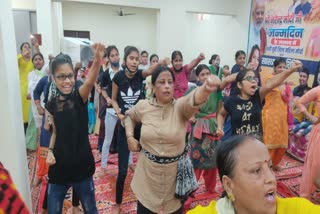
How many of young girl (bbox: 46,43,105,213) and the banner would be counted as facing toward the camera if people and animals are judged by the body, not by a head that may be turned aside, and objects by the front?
2

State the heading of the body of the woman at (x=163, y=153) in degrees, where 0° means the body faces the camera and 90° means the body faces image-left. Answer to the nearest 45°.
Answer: approximately 0°

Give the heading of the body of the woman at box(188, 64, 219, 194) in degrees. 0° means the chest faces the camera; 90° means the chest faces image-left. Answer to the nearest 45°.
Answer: approximately 315°

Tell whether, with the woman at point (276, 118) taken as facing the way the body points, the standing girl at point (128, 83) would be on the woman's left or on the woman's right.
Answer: on the woman's right

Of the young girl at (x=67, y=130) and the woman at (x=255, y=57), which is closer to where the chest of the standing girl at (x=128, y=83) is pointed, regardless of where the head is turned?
the young girl

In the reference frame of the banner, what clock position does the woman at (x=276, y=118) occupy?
The woman is roughly at 12 o'clock from the banner.

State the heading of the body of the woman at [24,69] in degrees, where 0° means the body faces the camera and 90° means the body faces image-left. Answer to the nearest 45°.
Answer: approximately 315°

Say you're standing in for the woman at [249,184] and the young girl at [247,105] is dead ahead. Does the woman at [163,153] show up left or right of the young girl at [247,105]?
left

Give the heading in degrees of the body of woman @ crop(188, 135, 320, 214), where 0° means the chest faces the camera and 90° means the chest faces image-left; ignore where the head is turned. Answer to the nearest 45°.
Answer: approximately 315°

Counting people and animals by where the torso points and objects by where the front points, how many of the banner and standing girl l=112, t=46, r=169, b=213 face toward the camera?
2

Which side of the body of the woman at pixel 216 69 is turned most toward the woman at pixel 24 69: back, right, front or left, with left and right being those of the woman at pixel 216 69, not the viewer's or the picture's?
right

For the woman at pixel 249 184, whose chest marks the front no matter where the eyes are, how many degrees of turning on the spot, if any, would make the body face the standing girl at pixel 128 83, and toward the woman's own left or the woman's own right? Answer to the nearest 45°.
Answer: approximately 180°
